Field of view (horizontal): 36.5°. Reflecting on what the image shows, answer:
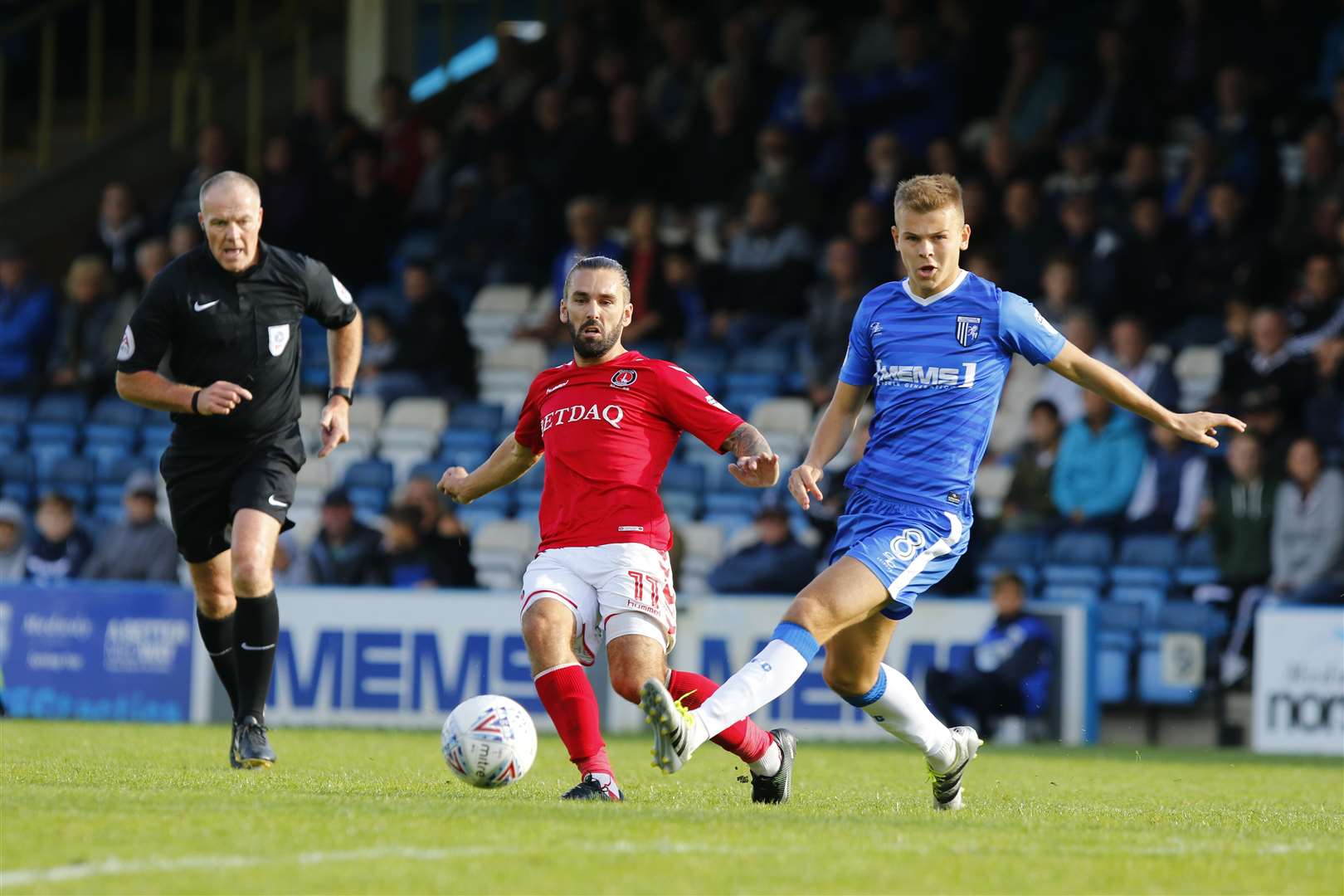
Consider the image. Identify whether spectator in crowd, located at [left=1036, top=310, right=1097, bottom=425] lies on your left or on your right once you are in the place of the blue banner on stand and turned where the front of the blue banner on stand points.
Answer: on your left

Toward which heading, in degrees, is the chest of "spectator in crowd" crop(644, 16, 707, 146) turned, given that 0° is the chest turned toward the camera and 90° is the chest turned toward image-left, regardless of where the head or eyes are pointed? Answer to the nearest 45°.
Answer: approximately 0°

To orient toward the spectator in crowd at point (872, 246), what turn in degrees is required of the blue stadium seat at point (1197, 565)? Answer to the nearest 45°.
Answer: approximately 135° to its right

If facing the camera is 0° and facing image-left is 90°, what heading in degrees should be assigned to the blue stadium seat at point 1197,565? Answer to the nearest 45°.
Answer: approximately 0°

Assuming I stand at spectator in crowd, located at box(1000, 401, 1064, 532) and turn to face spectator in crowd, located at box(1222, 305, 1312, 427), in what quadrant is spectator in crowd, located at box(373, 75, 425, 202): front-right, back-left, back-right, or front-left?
back-left

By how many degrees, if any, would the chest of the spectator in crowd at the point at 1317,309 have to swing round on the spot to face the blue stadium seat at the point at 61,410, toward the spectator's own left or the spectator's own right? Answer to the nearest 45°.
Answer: approximately 45° to the spectator's own right

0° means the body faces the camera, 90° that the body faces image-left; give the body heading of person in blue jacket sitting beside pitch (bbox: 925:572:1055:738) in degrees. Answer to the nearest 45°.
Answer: approximately 45°

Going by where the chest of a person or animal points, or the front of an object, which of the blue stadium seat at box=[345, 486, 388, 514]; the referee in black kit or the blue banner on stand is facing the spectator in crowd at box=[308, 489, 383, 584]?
the blue stadium seat

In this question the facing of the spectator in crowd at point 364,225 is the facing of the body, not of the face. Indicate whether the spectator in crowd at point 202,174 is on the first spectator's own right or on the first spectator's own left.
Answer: on the first spectator's own right
